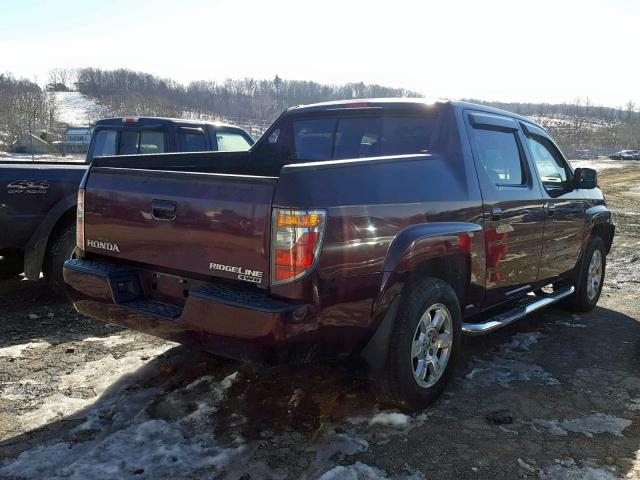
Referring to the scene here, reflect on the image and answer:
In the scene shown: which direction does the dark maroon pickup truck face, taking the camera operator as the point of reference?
facing away from the viewer and to the right of the viewer
